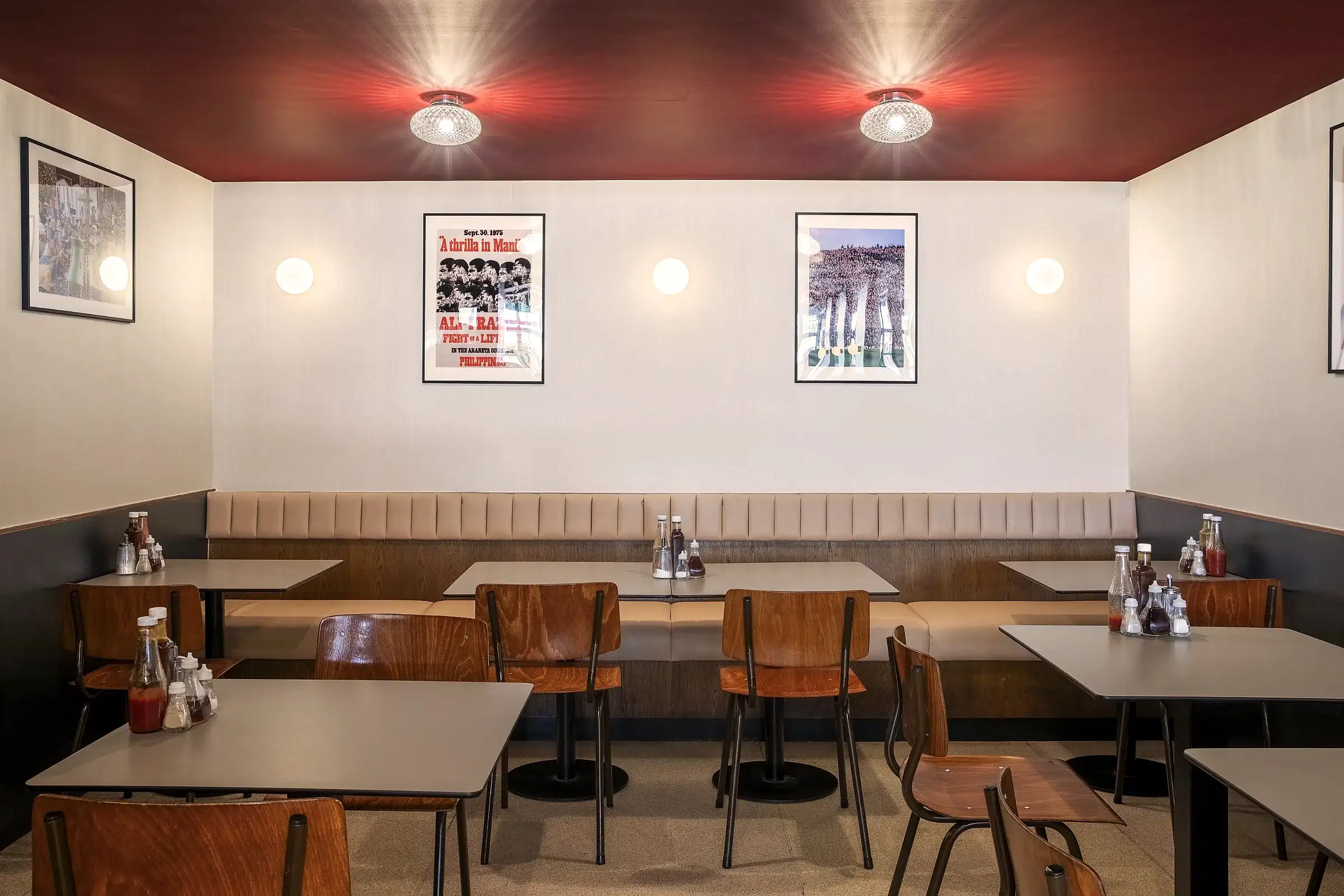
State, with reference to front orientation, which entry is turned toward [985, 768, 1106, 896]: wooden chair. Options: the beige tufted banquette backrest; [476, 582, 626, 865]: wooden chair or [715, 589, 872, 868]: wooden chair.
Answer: the beige tufted banquette backrest

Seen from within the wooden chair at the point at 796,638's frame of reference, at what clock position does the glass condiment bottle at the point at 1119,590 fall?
The glass condiment bottle is roughly at 3 o'clock from the wooden chair.

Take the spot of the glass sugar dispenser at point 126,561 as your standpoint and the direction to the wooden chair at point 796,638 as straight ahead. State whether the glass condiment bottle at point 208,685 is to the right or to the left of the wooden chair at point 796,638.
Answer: right

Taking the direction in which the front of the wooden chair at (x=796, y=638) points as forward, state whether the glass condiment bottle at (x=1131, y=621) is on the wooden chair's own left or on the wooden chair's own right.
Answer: on the wooden chair's own right

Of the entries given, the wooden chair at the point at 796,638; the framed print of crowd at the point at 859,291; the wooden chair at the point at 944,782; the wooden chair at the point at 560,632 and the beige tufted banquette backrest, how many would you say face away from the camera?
2

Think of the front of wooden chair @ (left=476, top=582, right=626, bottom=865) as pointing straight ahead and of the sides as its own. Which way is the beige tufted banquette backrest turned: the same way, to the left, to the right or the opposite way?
the opposite way

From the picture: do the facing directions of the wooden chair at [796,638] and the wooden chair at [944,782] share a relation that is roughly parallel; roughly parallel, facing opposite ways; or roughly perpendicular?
roughly perpendicular

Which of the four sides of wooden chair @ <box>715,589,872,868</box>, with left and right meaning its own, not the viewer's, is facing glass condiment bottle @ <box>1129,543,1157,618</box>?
right

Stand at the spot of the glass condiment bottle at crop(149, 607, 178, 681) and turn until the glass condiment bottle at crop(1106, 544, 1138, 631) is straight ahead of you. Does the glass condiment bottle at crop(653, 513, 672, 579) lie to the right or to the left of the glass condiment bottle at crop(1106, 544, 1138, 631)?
left

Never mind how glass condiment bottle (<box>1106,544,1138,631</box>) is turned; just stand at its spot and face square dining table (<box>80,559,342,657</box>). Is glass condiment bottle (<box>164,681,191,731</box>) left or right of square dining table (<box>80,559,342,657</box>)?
left

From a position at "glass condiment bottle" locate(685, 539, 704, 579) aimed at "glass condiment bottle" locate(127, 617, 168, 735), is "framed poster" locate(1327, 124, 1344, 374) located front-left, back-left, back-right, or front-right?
back-left

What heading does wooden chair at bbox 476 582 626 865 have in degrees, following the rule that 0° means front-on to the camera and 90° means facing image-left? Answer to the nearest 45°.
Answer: approximately 180°

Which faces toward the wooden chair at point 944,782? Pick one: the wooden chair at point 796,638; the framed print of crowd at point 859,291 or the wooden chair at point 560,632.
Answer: the framed print of crowd

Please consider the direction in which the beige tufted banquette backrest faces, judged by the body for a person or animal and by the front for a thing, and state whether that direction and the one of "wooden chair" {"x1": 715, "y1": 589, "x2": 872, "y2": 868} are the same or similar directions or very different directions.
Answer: very different directions

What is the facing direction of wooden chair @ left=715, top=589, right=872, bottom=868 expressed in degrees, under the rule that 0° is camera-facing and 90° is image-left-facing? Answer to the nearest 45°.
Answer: approximately 180°

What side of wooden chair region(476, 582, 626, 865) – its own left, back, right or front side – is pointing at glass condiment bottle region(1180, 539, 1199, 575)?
right

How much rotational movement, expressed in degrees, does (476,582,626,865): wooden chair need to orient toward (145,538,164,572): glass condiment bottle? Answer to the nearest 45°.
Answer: approximately 45° to its left
